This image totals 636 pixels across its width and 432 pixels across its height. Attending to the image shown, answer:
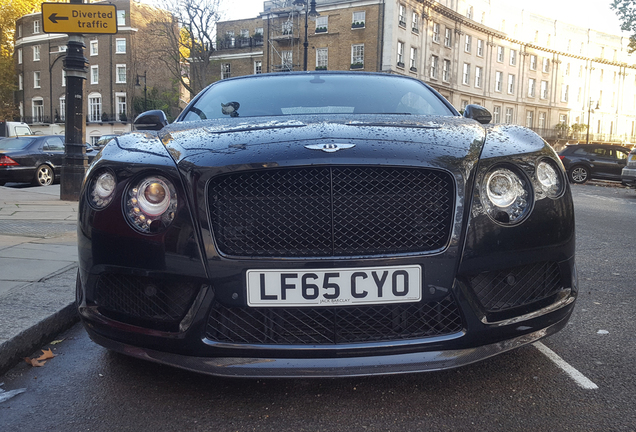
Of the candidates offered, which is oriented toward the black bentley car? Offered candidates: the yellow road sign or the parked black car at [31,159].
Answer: the yellow road sign

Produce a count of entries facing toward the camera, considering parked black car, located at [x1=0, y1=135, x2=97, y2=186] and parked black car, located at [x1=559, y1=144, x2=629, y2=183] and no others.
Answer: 0

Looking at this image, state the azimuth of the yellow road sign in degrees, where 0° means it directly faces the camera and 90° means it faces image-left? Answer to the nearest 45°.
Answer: approximately 0°

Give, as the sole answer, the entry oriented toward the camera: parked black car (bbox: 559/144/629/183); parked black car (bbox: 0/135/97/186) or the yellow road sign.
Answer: the yellow road sign

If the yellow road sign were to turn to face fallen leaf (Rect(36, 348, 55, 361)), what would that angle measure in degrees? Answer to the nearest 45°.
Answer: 0° — it already faces it

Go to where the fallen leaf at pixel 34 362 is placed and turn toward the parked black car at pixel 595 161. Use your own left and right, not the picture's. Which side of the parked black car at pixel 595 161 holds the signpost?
left

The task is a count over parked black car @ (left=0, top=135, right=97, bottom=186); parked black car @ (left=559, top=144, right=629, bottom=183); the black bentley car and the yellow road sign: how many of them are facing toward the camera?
2

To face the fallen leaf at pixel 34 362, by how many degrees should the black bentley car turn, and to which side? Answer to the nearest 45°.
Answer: approximately 90° to its right

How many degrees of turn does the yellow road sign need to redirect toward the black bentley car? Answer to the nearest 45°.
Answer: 0° — it already faces it

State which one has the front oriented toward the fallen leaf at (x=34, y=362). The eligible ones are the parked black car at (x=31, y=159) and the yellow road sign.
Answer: the yellow road sign

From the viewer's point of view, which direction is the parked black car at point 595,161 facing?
to the viewer's right
